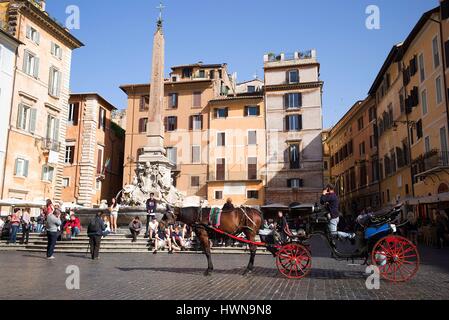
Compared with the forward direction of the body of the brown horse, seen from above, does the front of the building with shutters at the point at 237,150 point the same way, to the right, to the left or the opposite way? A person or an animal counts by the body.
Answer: to the left

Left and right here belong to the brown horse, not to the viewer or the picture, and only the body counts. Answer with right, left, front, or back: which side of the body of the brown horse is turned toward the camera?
left

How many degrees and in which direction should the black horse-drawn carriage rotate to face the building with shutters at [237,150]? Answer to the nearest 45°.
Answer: approximately 90° to its right

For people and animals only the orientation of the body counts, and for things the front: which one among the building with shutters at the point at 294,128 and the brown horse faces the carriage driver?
the building with shutters

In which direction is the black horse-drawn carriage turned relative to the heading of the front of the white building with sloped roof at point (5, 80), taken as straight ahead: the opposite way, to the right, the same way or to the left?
the opposite way

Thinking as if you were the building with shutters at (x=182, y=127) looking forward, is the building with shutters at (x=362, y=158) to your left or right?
on your left

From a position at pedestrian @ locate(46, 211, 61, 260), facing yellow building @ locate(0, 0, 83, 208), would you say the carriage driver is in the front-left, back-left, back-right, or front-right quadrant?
back-right

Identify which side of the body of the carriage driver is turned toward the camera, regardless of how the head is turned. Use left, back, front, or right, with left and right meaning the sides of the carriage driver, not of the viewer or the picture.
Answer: left
